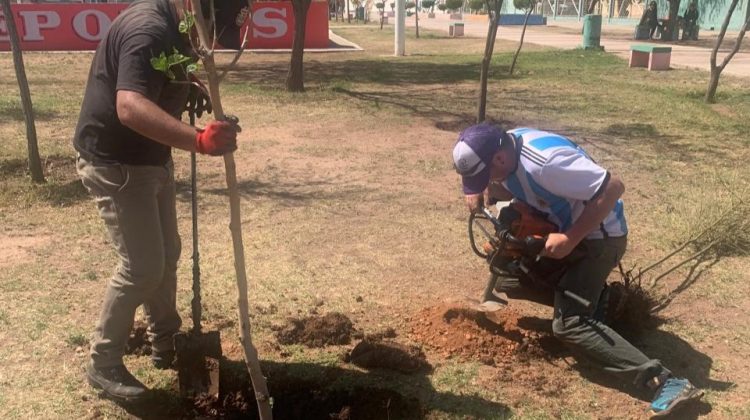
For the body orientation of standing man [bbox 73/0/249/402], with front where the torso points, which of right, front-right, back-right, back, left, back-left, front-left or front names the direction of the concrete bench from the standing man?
front-left

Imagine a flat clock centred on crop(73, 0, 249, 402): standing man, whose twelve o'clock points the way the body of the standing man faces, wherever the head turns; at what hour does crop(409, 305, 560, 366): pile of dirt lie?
The pile of dirt is roughly at 12 o'clock from the standing man.

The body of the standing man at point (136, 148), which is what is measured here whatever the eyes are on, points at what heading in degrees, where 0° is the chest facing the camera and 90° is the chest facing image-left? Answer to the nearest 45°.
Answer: approximately 270°

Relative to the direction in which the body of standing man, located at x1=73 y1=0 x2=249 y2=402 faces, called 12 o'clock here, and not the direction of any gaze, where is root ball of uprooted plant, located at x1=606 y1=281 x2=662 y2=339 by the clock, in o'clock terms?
The root ball of uprooted plant is roughly at 12 o'clock from the standing man.

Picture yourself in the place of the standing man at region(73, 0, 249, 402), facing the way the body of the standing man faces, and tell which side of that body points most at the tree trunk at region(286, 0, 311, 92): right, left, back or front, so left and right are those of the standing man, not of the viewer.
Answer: left

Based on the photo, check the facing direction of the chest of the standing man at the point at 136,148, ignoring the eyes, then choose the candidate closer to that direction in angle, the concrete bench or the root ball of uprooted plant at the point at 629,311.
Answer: the root ball of uprooted plant

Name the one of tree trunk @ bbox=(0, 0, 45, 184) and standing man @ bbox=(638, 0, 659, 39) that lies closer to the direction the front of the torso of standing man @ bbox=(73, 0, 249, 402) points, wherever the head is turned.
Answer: the standing man

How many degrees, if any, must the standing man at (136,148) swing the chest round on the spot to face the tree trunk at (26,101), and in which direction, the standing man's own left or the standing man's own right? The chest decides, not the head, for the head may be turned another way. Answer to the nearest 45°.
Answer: approximately 90° to the standing man's own left

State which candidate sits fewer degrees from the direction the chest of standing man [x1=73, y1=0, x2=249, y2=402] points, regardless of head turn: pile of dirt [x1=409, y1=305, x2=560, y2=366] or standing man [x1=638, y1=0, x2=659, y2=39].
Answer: the pile of dirt
